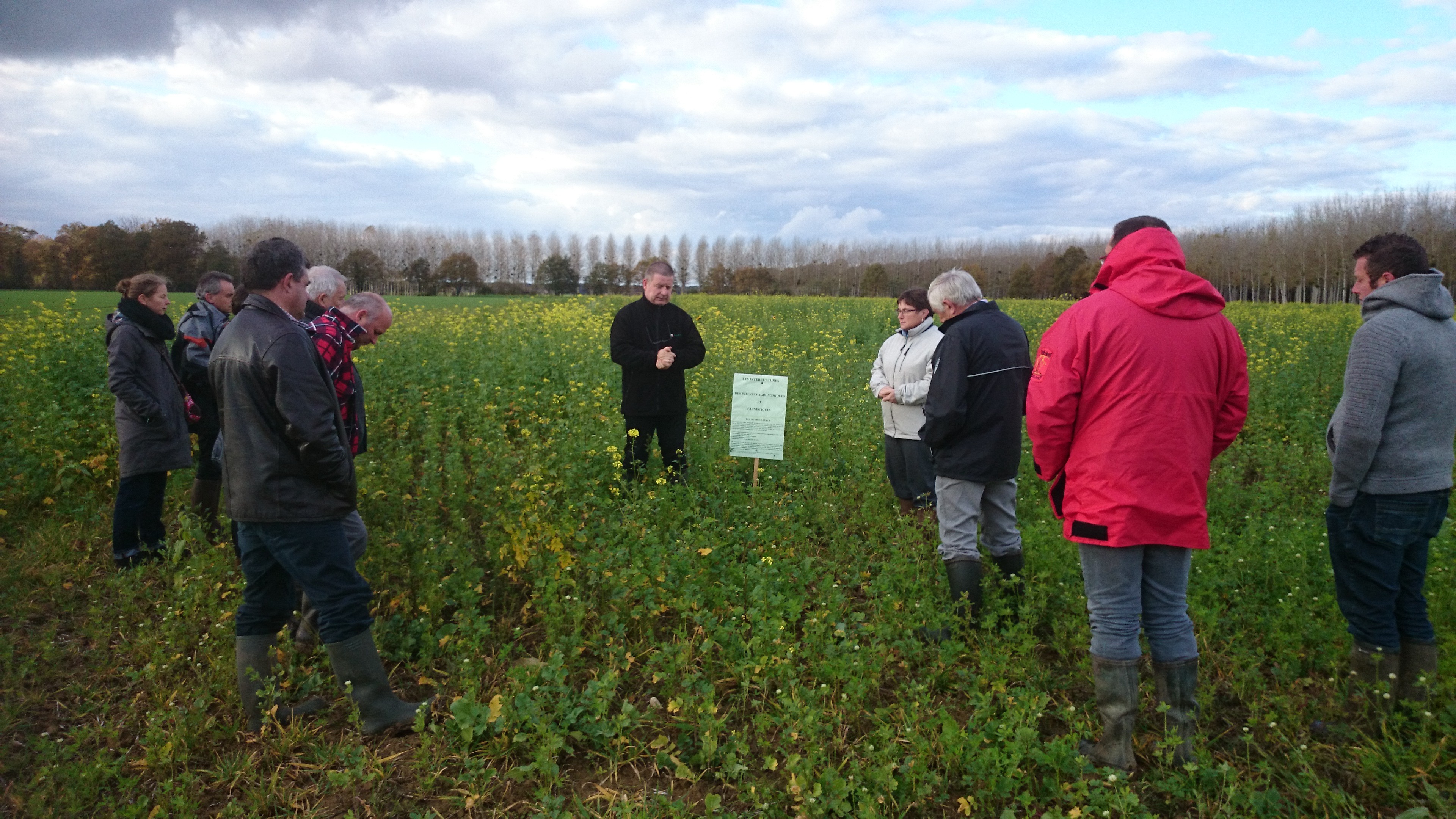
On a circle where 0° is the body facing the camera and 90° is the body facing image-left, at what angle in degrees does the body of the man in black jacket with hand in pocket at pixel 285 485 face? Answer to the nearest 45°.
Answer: approximately 225°

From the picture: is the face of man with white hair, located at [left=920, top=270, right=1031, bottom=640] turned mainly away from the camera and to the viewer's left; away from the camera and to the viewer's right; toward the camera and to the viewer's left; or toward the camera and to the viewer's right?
away from the camera and to the viewer's left

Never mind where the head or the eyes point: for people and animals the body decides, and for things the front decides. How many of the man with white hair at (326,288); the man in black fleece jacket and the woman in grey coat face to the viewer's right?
2

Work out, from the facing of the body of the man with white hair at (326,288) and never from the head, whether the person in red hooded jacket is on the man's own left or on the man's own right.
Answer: on the man's own right

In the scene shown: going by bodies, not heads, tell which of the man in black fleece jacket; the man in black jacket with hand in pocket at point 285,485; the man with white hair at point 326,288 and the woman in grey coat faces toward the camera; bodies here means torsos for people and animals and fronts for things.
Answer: the man in black fleece jacket

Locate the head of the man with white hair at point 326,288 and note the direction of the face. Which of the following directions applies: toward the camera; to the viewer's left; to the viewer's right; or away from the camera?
to the viewer's right

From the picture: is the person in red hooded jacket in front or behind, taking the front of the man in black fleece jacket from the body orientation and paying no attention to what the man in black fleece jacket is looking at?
in front

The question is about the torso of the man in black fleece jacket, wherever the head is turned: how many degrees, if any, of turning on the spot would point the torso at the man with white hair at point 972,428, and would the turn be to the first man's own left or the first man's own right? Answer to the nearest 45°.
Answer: approximately 45° to the first man's own left

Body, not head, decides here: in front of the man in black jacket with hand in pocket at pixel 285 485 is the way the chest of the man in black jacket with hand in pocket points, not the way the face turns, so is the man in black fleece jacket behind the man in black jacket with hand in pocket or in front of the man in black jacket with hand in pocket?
in front

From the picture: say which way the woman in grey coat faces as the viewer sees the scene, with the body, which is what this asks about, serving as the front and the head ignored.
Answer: to the viewer's right
